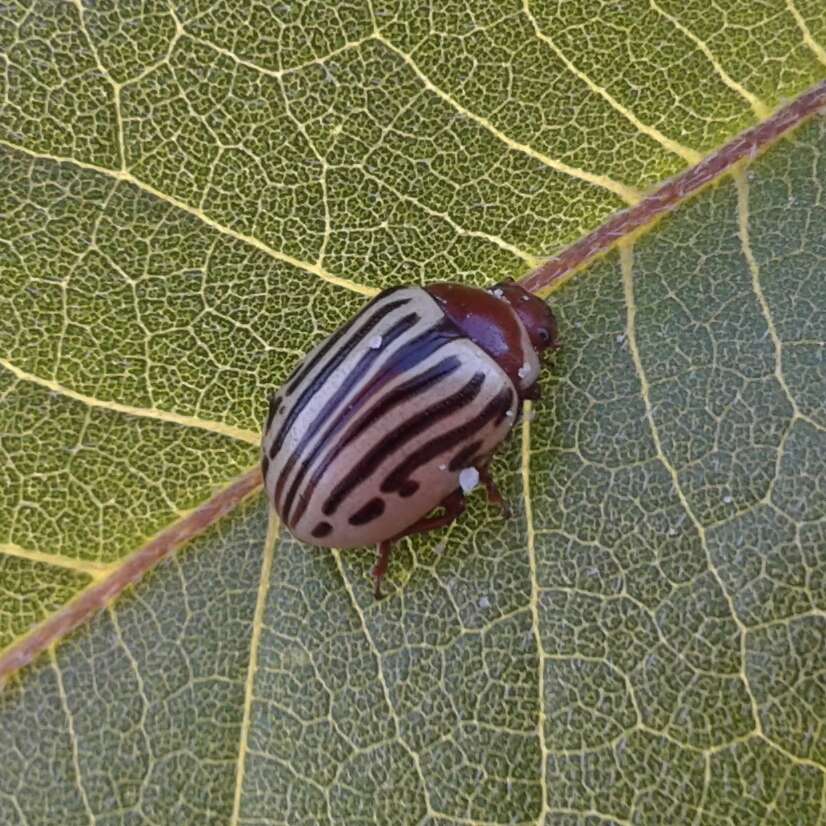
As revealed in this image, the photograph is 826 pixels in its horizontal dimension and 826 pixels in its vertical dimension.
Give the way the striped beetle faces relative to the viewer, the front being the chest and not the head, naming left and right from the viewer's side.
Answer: facing away from the viewer and to the right of the viewer
